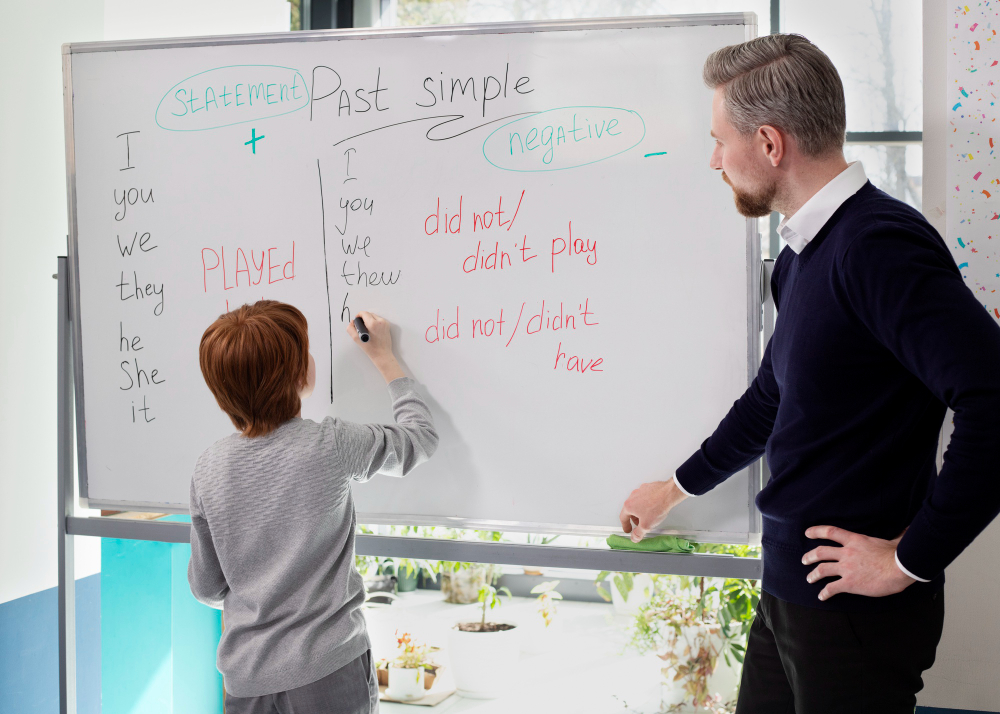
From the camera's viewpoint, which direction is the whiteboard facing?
toward the camera

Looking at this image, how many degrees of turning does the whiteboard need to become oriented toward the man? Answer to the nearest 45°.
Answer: approximately 45° to its left

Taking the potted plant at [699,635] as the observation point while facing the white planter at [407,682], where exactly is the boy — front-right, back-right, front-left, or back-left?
front-left

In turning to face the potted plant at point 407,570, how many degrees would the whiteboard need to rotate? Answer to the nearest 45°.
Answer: approximately 180°

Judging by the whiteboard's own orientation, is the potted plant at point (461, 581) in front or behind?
behind

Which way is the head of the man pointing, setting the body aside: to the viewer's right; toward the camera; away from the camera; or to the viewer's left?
to the viewer's left

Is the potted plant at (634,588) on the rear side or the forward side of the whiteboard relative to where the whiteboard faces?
on the rear side
